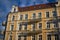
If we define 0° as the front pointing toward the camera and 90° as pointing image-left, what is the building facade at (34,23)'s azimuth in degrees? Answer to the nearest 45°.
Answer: approximately 0°
